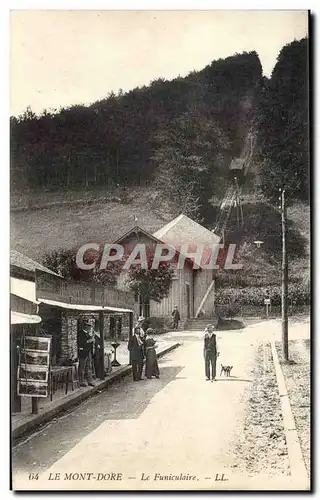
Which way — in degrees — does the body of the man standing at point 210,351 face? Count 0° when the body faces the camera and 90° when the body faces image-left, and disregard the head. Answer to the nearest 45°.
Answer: approximately 0°

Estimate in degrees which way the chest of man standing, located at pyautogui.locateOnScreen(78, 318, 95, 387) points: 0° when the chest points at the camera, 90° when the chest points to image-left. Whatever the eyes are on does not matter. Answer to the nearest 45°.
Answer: approximately 315°

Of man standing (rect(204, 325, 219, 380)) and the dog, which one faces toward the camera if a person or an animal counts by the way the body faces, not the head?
the man standing

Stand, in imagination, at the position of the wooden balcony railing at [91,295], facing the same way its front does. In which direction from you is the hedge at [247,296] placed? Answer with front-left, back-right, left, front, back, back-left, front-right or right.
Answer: front-left

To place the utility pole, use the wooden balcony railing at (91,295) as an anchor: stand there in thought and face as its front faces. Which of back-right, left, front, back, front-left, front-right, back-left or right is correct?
front-left

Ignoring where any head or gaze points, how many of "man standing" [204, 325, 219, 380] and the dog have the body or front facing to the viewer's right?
1

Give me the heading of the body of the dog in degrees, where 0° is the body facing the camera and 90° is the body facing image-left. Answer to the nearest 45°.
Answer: approximately 270°

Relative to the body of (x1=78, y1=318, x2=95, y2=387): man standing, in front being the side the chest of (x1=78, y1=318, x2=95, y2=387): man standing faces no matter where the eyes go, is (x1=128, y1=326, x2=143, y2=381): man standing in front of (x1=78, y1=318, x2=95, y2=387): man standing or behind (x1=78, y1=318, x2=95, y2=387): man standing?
in front
